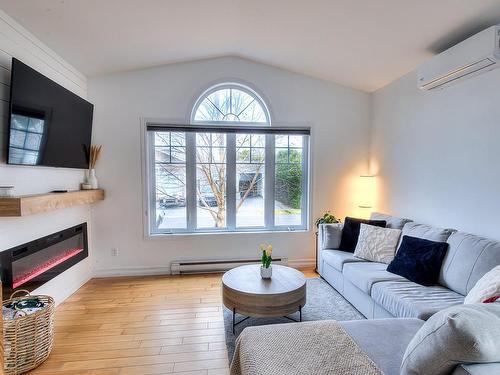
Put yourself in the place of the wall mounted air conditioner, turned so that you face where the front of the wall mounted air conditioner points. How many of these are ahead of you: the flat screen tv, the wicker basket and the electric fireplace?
3

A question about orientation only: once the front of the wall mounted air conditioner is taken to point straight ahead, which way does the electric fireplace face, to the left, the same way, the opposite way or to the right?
the opposite way

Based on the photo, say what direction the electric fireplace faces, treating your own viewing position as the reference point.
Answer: facing the viewer and to the right of the viewer

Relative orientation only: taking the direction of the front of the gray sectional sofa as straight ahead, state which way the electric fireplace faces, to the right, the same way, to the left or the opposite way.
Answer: the opposite way

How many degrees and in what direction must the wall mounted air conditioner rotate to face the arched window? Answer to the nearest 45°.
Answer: approximately 45° to its right

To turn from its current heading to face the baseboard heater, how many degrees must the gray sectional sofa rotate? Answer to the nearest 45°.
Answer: approximately 45° to its right

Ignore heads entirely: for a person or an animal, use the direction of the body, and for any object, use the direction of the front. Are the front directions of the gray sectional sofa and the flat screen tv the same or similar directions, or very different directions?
very different directions

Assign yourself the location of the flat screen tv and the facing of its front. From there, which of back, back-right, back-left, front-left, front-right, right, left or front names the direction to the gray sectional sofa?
front

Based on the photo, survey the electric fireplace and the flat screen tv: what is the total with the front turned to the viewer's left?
0

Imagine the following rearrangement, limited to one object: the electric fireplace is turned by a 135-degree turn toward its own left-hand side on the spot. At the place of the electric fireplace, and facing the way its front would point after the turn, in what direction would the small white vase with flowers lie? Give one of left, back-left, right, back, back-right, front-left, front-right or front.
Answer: back-right

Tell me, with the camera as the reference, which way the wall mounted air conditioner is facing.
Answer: facing the viewer and to the left of the viewer

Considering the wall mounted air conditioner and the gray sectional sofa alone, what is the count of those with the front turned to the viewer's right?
0

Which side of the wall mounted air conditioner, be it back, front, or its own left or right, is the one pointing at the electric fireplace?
front

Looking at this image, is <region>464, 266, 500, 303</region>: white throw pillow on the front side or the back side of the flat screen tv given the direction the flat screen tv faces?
on the front side
